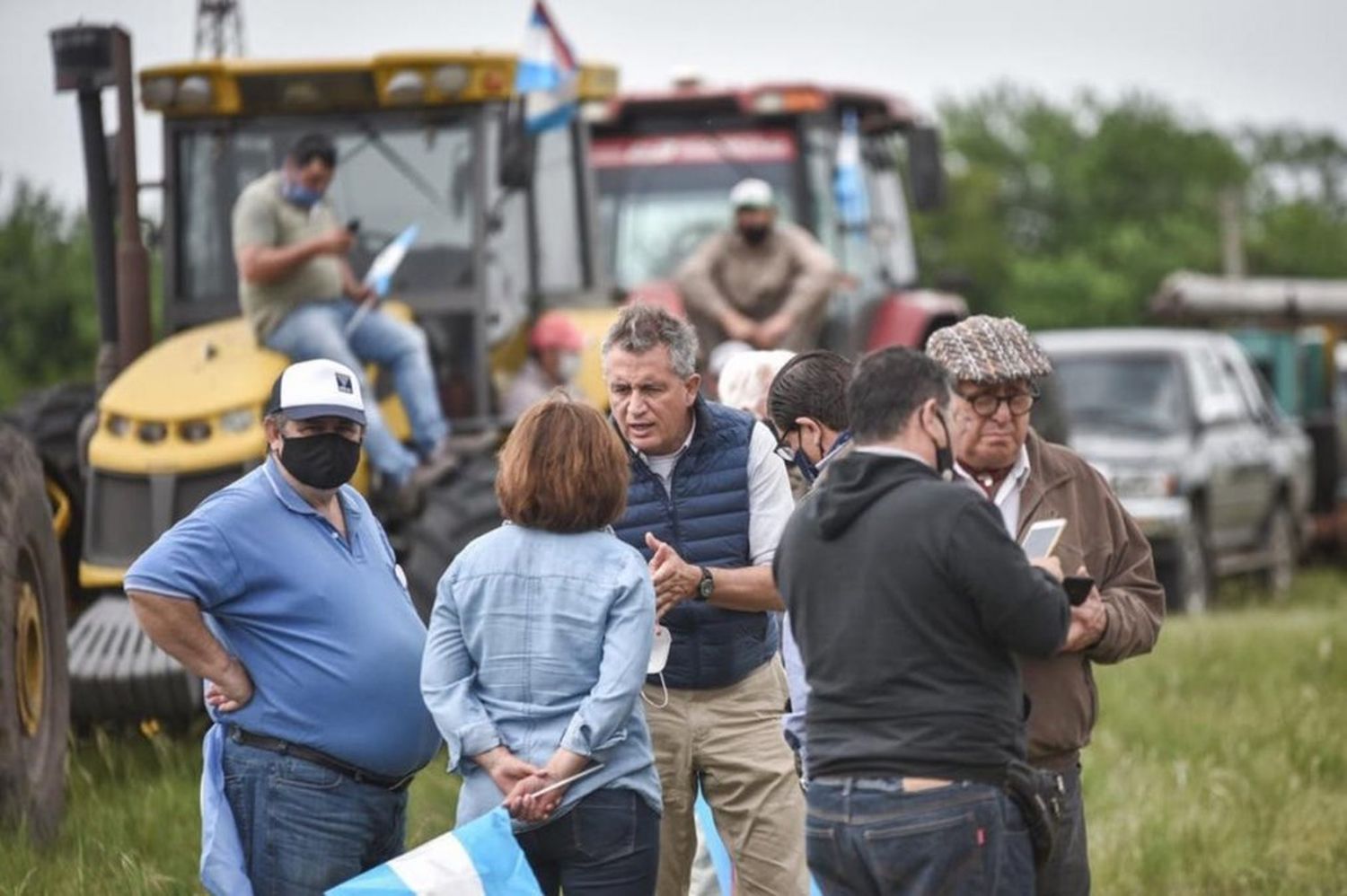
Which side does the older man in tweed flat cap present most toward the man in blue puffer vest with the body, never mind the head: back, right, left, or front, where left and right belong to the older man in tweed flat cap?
right

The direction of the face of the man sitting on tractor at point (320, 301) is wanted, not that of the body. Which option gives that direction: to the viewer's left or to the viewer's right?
to the viewer's right

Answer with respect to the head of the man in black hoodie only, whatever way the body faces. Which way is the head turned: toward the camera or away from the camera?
away from the camera

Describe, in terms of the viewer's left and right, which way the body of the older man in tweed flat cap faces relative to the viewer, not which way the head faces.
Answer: facing the viewer and to the left of the viewer

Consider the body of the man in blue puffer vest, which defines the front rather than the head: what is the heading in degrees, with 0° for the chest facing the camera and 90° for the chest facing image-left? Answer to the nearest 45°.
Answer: approximately 45°

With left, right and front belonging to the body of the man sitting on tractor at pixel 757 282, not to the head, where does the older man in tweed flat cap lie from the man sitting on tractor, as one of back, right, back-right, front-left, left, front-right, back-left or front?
front

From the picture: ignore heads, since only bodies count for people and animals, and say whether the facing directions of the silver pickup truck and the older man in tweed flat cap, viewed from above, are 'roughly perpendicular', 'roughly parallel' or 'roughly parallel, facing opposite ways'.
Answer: roughly parallel

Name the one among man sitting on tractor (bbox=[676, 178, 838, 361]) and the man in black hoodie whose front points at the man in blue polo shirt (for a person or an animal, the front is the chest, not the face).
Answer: the man sitting on tractor

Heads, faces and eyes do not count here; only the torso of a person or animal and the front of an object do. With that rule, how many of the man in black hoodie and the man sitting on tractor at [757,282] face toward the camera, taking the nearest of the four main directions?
1

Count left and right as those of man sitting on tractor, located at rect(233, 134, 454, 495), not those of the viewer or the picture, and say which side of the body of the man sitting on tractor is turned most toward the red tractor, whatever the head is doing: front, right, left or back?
left

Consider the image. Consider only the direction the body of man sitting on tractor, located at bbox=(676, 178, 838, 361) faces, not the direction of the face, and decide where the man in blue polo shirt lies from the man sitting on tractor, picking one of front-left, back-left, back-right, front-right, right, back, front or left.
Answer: front

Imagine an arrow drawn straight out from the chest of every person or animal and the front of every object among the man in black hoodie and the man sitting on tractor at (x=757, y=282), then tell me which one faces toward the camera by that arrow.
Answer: the man sitting on tractor

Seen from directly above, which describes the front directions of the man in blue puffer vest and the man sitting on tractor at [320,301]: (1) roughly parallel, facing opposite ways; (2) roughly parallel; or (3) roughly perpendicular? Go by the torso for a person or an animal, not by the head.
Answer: roughly perpendicular

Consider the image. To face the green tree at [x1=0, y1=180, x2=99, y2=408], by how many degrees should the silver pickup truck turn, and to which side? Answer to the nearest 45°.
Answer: approximately 90° to its right

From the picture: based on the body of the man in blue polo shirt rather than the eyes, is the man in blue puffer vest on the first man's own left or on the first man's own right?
on the first man's own left

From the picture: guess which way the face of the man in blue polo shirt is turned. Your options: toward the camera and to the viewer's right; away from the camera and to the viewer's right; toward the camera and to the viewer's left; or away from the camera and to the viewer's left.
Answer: toward the camera and to the viewer's right

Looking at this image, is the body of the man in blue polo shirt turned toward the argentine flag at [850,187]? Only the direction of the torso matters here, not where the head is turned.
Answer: no

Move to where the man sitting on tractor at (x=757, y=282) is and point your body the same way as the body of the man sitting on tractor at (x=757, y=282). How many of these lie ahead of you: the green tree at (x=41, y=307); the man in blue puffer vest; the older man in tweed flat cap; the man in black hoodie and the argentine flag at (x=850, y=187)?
3

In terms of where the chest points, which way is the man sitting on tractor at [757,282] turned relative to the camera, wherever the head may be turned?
toward the camera
